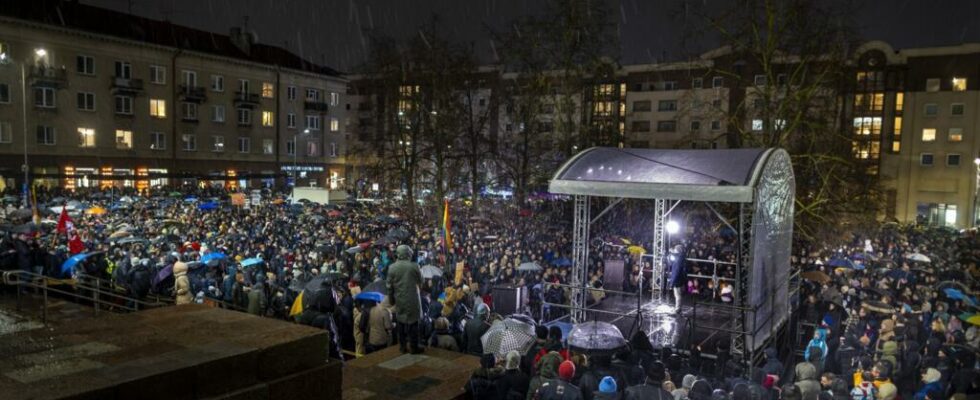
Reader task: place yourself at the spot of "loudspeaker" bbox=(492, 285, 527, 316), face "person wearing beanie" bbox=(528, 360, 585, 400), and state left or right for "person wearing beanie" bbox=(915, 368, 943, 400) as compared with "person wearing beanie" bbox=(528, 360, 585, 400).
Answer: left

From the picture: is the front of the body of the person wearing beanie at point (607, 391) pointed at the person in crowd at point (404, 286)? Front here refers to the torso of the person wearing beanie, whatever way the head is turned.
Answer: no

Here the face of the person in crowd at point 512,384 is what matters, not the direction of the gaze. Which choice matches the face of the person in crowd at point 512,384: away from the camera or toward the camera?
away from the camera

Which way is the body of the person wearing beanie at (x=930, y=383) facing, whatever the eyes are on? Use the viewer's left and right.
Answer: facing away from the viewer and to the left of the viewer

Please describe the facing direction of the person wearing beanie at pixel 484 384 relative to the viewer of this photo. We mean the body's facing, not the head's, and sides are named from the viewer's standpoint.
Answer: facing away from the viewer and to the right of the viewer

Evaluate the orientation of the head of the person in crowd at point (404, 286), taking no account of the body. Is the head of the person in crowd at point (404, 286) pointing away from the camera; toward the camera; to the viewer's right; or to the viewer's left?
away from the camera

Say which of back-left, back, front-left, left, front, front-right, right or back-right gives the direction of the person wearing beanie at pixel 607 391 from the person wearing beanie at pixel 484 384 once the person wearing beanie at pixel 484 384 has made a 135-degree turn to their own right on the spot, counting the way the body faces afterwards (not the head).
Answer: left

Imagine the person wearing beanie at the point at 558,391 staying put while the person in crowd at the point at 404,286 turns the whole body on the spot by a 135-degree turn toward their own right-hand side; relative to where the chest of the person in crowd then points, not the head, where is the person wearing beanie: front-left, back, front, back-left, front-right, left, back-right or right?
front

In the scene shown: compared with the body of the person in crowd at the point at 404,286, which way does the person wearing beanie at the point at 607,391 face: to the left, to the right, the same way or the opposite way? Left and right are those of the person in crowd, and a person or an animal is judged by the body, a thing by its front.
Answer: the same way

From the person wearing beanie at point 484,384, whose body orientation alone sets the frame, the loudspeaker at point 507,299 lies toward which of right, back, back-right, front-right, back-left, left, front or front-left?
front-left

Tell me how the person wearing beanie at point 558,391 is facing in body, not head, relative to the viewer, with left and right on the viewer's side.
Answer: facing away from the viewer and to the right of the viewer

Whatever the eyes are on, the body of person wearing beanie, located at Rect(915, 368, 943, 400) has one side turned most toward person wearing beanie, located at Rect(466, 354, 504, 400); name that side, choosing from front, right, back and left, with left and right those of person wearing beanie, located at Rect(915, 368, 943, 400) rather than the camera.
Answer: front

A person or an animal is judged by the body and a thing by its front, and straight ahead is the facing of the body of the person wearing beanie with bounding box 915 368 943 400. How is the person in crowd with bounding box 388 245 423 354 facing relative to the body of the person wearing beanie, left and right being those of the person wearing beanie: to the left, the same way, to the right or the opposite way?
to the right

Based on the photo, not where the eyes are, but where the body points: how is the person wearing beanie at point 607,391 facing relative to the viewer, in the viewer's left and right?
facing away from the viewer

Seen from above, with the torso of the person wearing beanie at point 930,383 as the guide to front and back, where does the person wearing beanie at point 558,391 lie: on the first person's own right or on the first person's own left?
on the first person's own left

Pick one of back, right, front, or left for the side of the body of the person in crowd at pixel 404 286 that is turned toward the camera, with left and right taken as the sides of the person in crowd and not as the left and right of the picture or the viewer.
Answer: back

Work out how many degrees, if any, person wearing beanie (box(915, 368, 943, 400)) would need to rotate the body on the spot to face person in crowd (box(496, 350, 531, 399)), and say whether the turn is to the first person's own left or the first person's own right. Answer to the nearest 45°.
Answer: approximately 90° to the first person's own left

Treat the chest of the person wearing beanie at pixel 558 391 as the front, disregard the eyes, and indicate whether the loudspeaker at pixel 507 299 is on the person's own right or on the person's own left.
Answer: on the person's own left

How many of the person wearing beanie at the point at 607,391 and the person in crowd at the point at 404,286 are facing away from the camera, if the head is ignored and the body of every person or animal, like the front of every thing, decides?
2
